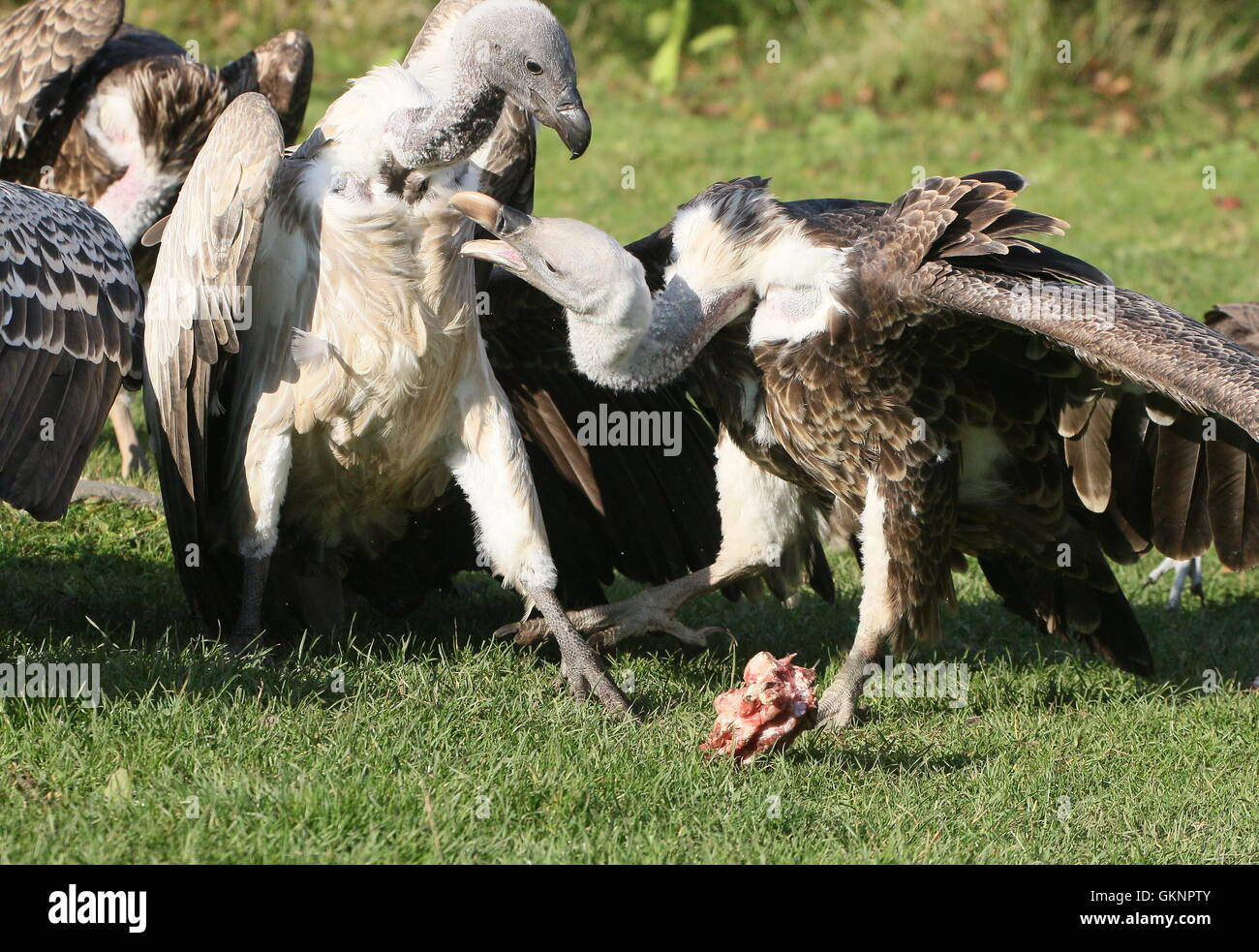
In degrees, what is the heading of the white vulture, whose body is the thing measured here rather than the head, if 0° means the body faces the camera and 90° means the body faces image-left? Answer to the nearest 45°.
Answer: approximately 315°

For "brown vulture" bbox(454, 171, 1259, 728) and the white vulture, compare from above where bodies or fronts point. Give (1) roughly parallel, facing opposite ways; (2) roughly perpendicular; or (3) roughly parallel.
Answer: roughly perpendicular

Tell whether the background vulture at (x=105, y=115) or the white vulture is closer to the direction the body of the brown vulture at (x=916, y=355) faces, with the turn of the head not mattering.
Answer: the white vulture

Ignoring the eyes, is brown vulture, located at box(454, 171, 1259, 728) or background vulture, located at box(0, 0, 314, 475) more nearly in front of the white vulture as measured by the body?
the brown vulture

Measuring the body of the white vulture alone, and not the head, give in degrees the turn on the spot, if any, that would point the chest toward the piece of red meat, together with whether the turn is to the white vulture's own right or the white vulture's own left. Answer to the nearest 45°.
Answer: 0° — it already faces it

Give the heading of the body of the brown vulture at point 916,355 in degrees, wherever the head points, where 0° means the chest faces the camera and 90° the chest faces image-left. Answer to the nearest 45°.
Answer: approximately 45°
